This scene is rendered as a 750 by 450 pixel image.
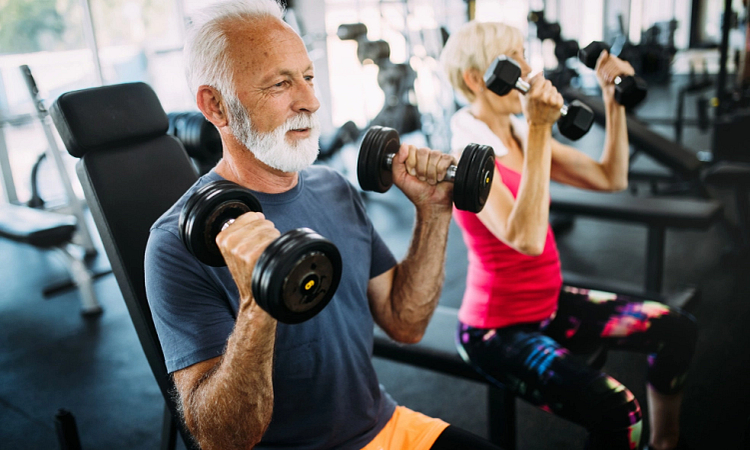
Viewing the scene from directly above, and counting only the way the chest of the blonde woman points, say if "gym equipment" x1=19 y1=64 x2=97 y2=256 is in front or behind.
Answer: behind

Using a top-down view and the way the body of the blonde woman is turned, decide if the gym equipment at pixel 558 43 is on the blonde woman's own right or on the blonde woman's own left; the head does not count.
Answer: on the blonde woman's own left

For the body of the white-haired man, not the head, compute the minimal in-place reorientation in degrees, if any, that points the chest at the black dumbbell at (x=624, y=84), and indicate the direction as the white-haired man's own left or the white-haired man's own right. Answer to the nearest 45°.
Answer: approximately 90° to the white-haired man's own left

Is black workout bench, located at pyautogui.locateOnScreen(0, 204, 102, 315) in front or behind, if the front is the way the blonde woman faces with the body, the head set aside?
behind

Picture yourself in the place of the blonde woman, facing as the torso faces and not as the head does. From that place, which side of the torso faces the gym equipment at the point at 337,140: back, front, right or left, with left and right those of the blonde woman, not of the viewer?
back

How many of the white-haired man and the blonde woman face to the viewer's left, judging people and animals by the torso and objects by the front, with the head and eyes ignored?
0

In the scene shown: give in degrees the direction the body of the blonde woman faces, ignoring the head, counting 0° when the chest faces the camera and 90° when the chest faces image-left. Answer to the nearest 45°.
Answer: approximately 315°

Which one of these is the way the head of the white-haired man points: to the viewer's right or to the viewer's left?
to the viewer's right

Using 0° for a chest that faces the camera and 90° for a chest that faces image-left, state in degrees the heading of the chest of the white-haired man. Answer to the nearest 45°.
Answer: approximately 315°

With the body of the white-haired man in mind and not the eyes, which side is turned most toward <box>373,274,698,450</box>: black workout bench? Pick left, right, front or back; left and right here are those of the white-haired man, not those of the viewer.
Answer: left

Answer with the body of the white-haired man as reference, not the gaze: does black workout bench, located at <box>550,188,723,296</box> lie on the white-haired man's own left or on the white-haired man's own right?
on the white-haired man's own left
